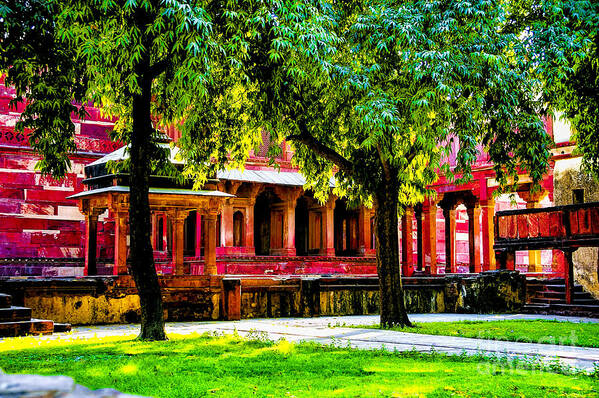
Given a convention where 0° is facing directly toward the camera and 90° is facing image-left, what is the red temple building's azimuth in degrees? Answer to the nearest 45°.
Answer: approximately 0°

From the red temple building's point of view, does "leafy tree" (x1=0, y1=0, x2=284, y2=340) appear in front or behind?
in front

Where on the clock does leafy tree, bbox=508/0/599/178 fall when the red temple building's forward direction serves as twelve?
The leafy tree is roughly at 11 o'clock from the red temple building.

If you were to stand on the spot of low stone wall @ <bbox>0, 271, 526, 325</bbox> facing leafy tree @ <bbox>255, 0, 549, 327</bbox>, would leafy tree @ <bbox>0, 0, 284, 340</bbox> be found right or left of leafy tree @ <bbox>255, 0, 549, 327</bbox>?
right

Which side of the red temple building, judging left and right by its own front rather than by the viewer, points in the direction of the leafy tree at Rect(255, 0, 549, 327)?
front

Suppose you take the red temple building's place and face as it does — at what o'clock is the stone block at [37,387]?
The stone block is roughly at 12 o'clock from the red temple building.

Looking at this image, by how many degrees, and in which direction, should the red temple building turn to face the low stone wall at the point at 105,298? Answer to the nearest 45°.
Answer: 0° — it already faces it

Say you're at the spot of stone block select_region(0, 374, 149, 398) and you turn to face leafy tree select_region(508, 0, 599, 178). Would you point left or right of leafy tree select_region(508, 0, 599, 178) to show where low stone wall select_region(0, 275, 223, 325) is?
left
